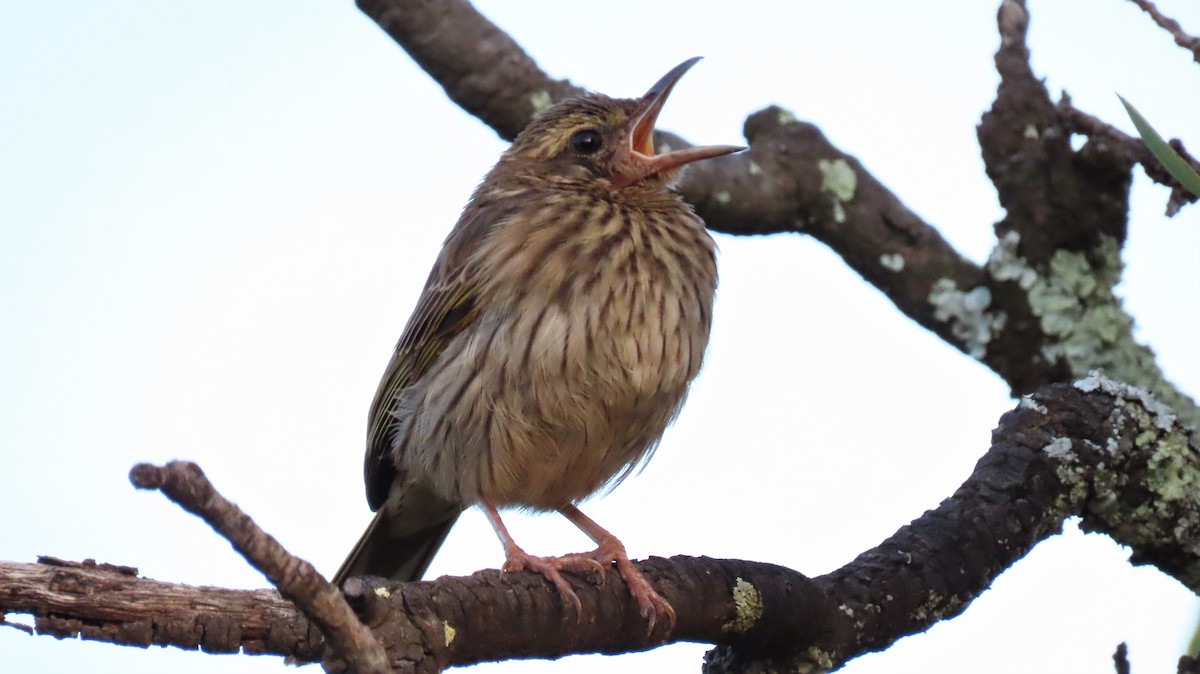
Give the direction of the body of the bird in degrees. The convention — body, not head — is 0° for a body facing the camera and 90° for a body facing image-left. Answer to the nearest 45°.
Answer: approximately 315°

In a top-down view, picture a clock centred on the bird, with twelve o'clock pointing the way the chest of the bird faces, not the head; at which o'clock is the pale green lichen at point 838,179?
The pale green lichen is roughly at 9 o'clock from the bird.

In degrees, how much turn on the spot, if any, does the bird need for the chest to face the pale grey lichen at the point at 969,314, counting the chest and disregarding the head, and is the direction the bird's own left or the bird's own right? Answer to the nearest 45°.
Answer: approximately 45° to the bird's own left

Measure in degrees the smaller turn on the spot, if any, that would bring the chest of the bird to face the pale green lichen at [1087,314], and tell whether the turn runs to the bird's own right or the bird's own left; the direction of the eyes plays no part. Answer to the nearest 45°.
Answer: approximately 45° to the bird's own left

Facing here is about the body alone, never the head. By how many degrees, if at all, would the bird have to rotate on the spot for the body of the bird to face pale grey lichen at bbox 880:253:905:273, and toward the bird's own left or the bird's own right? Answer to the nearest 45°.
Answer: approximately 45° to the bird's own left
